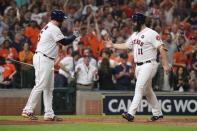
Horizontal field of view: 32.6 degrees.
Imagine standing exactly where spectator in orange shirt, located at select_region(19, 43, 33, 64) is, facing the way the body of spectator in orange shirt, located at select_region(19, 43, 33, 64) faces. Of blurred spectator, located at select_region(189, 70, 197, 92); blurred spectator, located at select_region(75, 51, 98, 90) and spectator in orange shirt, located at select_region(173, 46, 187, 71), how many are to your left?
3

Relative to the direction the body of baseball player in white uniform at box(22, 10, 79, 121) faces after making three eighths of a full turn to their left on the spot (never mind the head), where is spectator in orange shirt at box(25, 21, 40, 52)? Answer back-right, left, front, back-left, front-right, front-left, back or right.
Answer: front-right

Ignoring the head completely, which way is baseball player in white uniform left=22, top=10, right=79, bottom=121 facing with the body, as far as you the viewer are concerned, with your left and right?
facing to the right of the viewer

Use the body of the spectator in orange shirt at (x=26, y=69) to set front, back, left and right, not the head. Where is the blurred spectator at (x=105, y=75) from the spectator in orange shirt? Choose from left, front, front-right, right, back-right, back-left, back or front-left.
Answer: left
